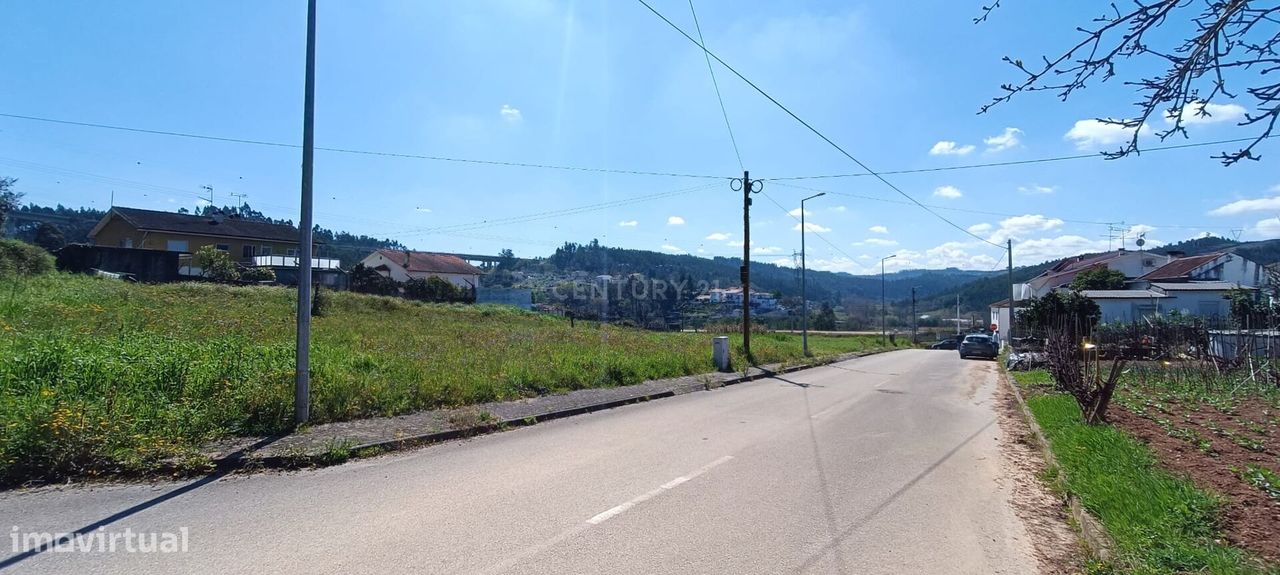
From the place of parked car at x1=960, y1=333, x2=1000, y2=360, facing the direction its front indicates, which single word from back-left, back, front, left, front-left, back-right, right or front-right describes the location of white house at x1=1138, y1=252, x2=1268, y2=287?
front-right

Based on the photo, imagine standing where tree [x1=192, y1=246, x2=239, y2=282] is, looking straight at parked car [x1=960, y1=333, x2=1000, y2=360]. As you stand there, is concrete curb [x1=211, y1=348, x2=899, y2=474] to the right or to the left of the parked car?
right

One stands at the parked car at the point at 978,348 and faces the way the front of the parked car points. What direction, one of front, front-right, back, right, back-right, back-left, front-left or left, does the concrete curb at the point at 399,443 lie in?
back

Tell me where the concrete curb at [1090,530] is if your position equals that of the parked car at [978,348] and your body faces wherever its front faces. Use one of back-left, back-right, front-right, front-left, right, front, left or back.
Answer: back

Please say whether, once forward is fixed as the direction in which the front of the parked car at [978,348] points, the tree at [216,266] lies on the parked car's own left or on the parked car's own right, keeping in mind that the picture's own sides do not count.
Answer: on the parked car's own left

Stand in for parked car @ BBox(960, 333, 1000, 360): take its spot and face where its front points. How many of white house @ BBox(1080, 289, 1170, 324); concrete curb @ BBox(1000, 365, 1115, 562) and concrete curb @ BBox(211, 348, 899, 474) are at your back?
2

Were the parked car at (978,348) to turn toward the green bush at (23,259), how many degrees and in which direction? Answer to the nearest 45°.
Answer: approximately 135° to its left

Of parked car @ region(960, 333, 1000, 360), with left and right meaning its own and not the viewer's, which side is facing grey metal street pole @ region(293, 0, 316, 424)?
back

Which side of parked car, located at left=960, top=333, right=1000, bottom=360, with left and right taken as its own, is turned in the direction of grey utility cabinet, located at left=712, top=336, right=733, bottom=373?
back

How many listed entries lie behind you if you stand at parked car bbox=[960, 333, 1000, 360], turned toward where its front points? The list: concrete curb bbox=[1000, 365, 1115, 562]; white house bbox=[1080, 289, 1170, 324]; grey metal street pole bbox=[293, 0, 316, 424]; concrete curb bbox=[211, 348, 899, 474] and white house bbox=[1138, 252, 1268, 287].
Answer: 3

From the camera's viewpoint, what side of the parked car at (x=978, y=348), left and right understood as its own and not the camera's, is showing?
back
